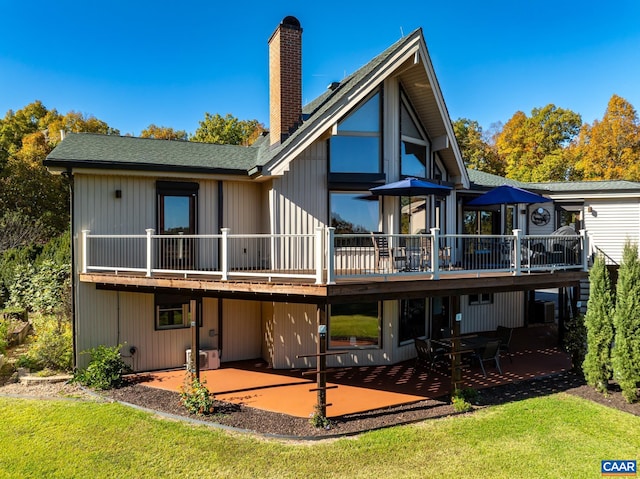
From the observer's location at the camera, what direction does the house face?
facing the viewer and to the right of the viewer

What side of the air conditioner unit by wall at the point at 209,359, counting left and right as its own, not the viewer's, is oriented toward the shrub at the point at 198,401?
front

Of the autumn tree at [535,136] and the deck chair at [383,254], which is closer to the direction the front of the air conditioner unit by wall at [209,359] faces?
the deck chair

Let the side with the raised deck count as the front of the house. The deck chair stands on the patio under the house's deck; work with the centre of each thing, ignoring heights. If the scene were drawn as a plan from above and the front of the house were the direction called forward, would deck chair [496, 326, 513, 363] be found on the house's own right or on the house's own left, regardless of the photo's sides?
on the house's own left

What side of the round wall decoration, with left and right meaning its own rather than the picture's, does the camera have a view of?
front

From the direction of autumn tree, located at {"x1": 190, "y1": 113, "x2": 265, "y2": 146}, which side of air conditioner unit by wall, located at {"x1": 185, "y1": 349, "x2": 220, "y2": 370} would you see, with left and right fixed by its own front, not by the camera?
back

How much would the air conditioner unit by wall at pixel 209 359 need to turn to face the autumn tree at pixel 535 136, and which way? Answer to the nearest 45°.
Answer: approximately 135° to its left

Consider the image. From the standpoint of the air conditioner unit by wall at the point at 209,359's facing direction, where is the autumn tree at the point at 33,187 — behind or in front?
behind

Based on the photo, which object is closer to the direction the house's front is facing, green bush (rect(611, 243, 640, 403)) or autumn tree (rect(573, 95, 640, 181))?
the green bush

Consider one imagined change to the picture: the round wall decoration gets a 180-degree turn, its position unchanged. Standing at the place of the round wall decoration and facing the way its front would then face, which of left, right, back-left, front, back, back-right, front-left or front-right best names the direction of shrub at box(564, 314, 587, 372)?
back

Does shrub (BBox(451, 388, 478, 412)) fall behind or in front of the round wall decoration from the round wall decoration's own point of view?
in front

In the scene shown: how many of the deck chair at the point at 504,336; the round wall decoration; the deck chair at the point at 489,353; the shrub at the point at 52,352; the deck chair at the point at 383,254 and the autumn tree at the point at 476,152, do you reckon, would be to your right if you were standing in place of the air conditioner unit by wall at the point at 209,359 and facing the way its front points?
1

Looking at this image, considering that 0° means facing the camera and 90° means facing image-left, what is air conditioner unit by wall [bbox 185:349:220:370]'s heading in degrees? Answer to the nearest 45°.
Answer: approximately 0°

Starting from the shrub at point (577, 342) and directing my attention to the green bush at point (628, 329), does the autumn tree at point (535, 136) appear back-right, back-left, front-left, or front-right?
back-left

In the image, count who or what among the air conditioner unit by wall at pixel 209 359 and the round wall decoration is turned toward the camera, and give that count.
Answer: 2

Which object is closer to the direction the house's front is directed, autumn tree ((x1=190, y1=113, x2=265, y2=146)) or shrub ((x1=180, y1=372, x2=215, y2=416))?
the shrub
